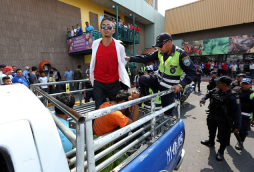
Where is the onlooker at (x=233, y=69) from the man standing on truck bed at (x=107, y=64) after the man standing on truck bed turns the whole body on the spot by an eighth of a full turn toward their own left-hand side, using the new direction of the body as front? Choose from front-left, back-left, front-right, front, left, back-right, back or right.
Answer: left

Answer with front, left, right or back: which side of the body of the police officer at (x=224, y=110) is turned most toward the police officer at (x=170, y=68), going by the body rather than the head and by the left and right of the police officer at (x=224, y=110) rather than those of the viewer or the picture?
front

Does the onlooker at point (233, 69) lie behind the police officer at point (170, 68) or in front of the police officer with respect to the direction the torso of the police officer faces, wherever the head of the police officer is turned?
behind

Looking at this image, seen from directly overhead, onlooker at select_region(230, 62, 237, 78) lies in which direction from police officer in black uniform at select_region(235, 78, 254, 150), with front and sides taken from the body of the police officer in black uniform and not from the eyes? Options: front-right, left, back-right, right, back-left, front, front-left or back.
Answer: back-right

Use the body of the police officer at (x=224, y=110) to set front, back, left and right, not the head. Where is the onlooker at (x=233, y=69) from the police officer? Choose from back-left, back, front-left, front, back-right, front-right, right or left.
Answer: back-right

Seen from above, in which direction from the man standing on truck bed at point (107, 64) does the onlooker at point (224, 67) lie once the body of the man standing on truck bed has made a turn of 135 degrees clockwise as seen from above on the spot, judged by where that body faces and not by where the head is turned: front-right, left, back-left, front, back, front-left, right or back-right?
right

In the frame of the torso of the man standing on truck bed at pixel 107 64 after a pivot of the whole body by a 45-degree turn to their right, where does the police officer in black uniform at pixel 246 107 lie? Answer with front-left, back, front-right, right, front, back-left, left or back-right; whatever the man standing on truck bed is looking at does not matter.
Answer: back-left

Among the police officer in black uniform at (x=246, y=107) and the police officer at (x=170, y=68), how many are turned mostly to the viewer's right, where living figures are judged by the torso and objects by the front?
0

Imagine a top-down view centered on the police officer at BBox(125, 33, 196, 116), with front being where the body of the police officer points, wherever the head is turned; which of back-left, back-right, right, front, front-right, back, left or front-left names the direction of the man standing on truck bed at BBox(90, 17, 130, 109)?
front-right

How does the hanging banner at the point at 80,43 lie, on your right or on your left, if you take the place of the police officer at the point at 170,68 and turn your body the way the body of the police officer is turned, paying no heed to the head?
on your right

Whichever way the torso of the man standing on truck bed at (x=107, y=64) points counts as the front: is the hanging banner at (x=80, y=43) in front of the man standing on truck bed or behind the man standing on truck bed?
behind

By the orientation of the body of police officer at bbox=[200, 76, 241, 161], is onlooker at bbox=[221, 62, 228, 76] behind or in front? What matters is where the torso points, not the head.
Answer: behind

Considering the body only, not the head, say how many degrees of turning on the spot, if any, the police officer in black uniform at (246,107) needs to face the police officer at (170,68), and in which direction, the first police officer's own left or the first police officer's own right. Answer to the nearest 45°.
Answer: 0° — they already face them

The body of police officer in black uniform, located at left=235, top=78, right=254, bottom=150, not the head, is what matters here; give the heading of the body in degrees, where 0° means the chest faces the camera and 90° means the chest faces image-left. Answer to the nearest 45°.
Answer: approximately 45°
